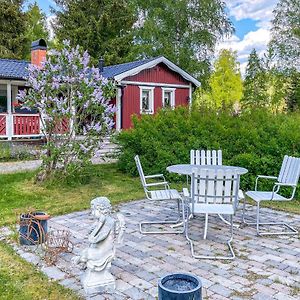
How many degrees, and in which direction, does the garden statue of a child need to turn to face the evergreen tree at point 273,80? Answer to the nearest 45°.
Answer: approximately 135° to its right

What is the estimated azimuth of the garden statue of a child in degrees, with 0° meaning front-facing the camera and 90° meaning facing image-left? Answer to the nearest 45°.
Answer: approximately 90°

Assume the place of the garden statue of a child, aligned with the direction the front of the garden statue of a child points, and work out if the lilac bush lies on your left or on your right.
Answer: on your right

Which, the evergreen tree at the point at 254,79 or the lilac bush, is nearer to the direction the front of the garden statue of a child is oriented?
the lilac bush

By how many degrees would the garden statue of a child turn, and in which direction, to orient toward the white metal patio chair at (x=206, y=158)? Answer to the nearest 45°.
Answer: approximately 135° to its right

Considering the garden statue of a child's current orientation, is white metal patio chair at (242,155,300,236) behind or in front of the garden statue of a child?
behind

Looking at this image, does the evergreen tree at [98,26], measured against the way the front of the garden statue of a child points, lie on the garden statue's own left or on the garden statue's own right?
on the garden statue's own right

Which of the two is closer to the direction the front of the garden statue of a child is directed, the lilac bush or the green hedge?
the lilac bush
